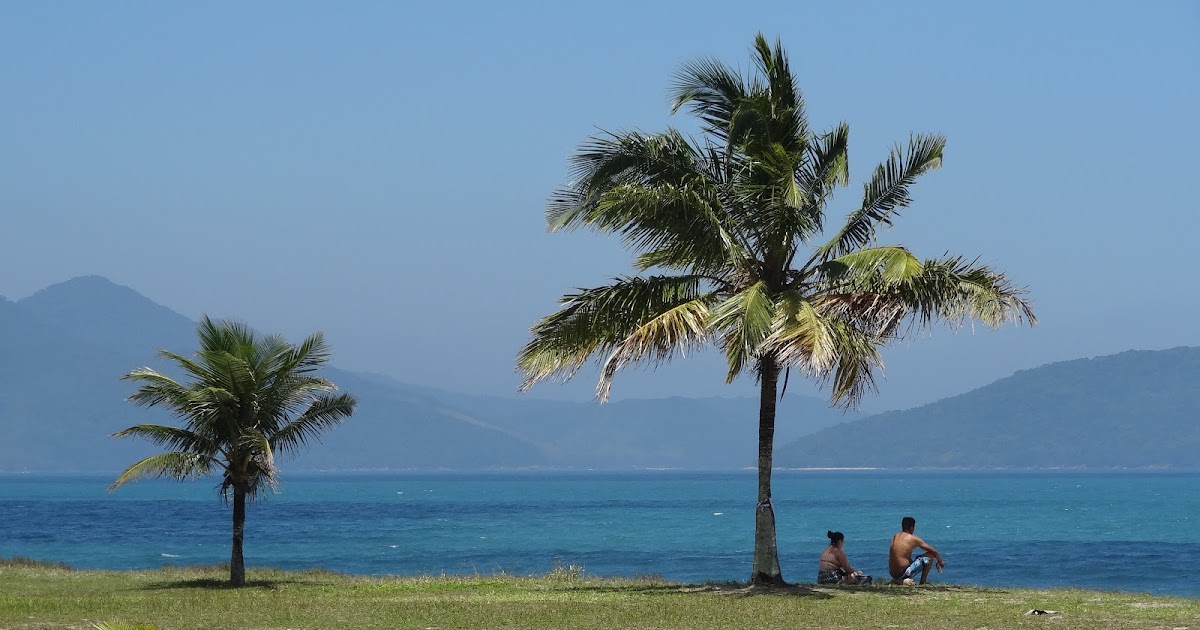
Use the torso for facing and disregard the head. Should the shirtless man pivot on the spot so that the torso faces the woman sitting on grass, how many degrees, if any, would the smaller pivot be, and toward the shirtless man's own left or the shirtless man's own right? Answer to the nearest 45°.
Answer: approximately 135° to the shirtless man's own left

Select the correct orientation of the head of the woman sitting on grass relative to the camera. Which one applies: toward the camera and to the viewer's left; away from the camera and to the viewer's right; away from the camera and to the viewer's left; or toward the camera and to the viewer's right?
away from the camera and to the viewer's right

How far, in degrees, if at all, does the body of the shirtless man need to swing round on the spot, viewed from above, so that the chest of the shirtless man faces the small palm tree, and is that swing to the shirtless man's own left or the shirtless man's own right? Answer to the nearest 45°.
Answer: approximately 135° to the shirtless man's own left

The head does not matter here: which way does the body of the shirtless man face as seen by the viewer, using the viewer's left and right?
facing away from the viewer and to the right of the viewer

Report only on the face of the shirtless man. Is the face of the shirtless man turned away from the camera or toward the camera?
away from the camera
